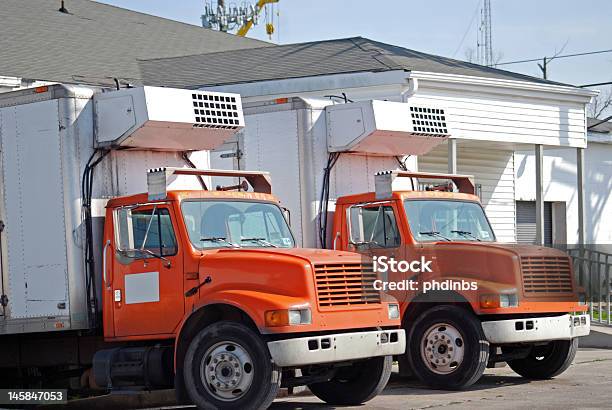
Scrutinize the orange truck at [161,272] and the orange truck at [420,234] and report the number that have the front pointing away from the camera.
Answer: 0

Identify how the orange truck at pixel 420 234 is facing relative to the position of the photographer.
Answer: facing the viewer and to the right of the viewer

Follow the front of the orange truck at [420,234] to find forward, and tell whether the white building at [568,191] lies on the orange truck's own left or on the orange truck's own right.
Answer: on the orange truck's own left

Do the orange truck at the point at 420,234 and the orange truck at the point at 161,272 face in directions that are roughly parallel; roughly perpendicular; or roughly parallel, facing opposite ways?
roughly parallel

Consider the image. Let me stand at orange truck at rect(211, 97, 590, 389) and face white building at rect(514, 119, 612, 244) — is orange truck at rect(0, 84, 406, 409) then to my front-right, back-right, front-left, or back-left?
back-left

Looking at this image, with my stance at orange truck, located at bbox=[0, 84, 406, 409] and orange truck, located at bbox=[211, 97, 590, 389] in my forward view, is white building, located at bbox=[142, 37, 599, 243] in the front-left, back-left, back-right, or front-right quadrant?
front-left

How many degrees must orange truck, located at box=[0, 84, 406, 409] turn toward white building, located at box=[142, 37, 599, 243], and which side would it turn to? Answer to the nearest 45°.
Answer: approximately 90° to its left

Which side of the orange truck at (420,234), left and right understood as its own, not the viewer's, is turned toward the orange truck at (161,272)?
right

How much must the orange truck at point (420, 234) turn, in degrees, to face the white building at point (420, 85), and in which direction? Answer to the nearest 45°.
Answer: approximately 135° to its left

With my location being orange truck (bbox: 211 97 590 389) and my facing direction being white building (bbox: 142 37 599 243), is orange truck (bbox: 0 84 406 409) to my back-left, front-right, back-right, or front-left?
back-left

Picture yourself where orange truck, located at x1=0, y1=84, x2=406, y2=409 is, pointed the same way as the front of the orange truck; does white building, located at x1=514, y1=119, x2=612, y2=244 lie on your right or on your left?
on your left
